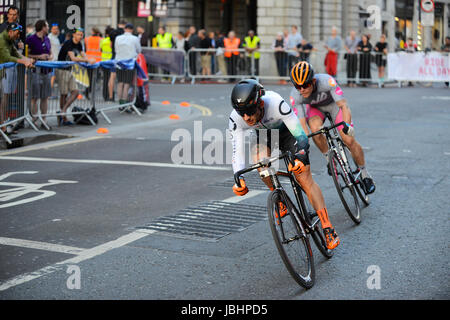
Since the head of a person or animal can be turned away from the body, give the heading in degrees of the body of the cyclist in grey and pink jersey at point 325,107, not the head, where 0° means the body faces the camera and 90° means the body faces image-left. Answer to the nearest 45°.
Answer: approximately 45°

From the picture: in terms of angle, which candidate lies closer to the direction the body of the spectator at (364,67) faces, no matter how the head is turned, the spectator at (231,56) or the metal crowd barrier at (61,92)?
the metal crowd barrier

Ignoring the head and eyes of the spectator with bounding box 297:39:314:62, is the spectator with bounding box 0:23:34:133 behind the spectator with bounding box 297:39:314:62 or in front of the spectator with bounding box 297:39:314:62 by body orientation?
in front

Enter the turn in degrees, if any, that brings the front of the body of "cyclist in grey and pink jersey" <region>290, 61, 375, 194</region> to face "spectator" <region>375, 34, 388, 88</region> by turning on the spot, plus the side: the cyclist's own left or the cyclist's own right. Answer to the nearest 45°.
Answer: approximately 135° to the cyclist's own right

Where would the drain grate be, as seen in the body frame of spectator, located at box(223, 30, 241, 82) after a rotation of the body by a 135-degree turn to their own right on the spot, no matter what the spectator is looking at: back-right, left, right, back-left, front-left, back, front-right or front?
back-left

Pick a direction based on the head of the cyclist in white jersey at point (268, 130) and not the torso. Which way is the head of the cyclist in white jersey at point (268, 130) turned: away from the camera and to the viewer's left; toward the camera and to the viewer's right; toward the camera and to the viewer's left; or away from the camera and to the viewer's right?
toward the camera and to the viewer's left

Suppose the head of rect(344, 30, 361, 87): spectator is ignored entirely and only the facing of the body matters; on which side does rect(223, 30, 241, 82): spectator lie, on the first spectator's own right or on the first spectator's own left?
on the first spectator's own right

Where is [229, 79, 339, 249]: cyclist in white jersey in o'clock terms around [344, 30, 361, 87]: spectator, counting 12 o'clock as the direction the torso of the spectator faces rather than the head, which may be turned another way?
The cyclist in white jersey is roughly at 12 o'clock from the spectator.
